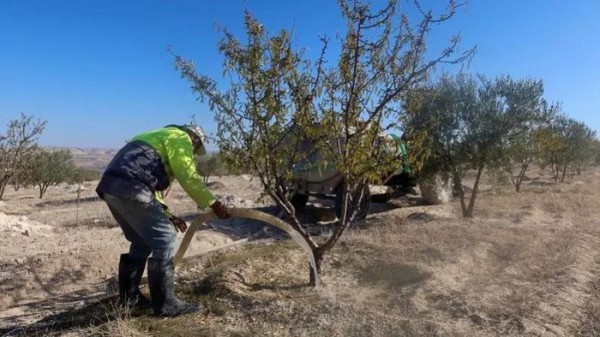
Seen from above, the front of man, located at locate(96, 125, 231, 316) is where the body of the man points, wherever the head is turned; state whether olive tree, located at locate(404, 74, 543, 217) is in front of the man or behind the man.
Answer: in front

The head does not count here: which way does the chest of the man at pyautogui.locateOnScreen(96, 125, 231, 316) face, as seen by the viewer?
to the viewer's right

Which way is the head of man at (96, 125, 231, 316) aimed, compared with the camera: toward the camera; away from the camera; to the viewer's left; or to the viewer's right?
to the viewer's right

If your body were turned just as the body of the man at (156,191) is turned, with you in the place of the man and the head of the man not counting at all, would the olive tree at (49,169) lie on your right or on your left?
on your left
